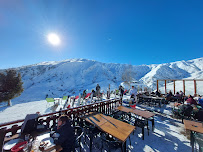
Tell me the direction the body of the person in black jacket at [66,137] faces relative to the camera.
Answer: to the viewer's left
